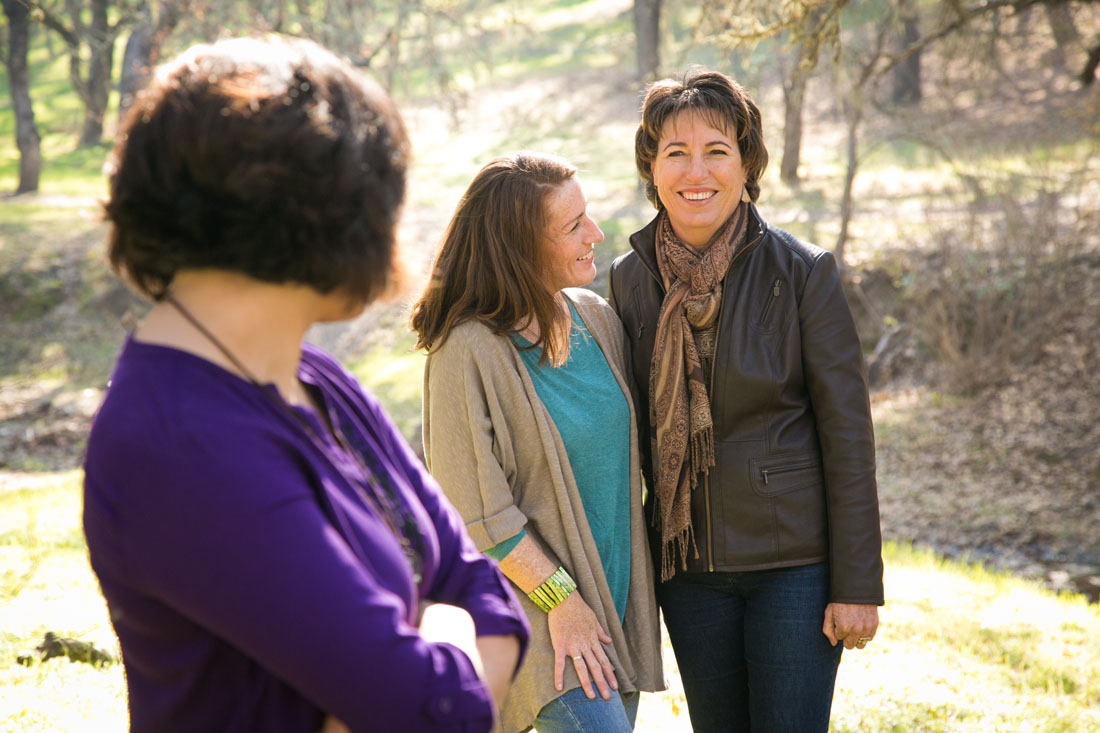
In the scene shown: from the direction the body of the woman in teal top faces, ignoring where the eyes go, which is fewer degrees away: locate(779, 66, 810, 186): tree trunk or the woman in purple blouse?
the woman in purple blouse

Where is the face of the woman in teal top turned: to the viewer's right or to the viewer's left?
to the viewer's right

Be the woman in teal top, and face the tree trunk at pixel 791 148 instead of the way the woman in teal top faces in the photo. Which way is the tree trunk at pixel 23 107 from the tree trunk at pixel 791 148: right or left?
left

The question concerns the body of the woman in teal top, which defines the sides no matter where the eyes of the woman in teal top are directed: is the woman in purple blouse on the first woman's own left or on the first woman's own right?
on the first woman's own right

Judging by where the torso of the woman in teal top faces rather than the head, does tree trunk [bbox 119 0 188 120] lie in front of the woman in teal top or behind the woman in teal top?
behind

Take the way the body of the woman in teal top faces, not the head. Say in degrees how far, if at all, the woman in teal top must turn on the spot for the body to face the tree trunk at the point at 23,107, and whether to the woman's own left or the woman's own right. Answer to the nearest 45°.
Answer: approximately 180°

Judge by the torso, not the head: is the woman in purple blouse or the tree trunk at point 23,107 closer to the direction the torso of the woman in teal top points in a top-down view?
the woman in purple blouse

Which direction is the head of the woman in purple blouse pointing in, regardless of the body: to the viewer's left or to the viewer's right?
to the viewer's right

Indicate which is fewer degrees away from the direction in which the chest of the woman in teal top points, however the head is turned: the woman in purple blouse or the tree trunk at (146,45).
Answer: the woman in purple blouse

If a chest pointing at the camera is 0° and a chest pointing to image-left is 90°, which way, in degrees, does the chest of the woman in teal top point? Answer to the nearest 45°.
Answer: approximately 315°

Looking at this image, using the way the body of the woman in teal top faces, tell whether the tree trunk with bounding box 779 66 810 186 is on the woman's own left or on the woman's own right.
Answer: on the woman's own left
